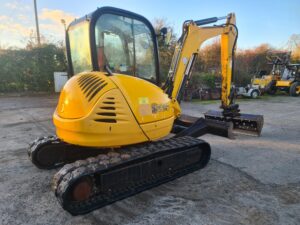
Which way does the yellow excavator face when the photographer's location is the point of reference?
facing away from the viewer and to the right of the viewer

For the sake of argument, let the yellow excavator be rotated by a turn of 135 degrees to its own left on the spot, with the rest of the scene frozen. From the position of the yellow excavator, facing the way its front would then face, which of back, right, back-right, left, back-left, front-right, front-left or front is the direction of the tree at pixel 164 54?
right

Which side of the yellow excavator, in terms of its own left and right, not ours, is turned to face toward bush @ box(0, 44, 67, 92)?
left
